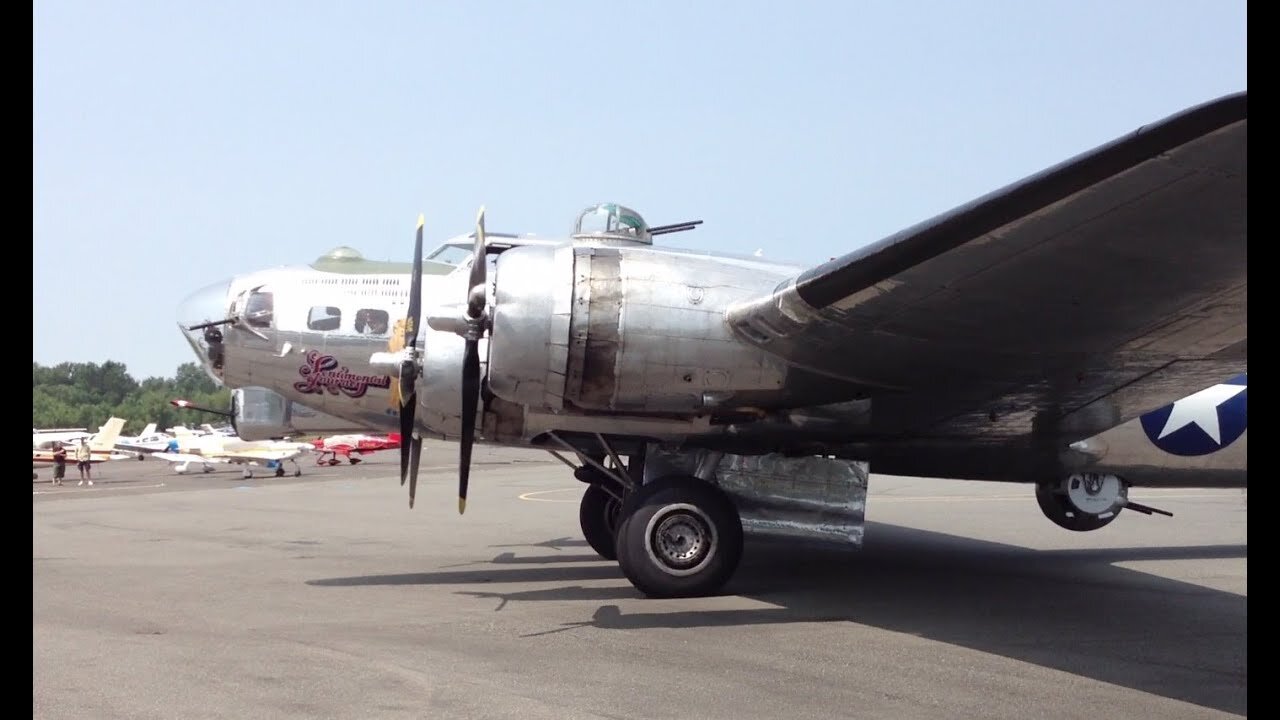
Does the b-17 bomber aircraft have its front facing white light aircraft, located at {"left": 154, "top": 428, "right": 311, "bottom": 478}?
no

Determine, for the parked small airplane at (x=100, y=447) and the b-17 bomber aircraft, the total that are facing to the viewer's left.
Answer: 2

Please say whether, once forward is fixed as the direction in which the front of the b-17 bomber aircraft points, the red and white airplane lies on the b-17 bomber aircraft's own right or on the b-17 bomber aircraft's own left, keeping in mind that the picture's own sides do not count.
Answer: on the b-17 bomber aircraft's own right

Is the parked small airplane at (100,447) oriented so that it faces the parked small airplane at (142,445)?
no

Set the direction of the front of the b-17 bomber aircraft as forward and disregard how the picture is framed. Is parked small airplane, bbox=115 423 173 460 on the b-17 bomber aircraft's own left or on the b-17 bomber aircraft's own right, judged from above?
on the b-17 bomber aircraft's own right

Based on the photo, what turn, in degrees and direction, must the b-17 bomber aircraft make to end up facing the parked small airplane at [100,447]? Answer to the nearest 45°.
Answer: approximately 45° to its right

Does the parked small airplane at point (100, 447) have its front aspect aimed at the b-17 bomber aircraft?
no

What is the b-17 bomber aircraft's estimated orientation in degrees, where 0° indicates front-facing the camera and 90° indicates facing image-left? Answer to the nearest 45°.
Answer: approximately 90°

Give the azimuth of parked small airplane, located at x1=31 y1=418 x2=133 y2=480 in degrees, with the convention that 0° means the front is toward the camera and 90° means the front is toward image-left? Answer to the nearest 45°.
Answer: approximately 90°

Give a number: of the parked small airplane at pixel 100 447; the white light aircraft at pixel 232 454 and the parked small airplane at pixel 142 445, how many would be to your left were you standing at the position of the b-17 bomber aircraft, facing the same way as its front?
0

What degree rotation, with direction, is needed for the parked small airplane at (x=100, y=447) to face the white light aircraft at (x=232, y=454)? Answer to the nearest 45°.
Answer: approximately 135° to its left
